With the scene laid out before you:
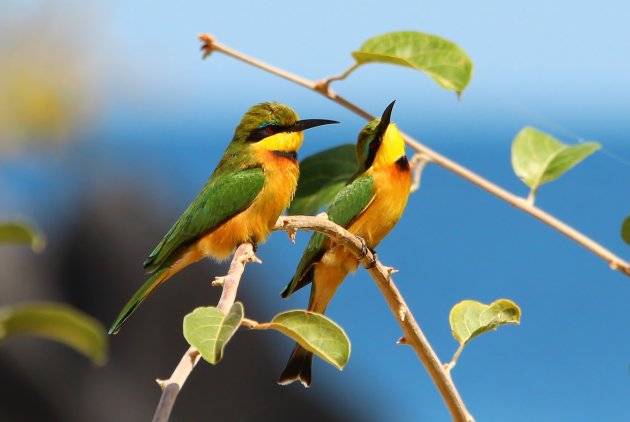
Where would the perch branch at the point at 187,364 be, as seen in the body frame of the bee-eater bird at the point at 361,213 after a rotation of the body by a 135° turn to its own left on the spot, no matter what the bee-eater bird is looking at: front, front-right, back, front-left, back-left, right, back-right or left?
back-left

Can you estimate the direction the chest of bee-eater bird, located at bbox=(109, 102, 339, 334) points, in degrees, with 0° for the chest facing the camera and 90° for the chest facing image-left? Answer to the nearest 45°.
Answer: approximately 270°
